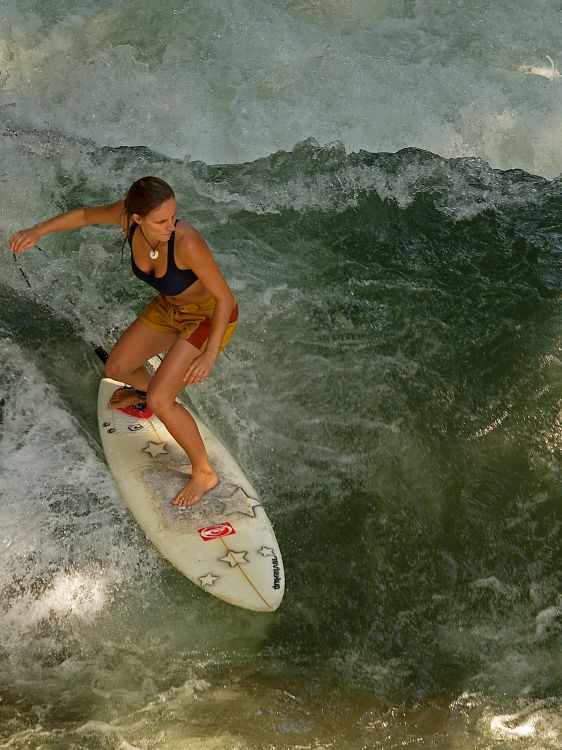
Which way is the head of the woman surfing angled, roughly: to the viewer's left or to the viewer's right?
to the viewer's right

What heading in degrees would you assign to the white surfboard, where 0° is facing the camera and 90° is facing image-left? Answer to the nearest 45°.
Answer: approximately 315°
